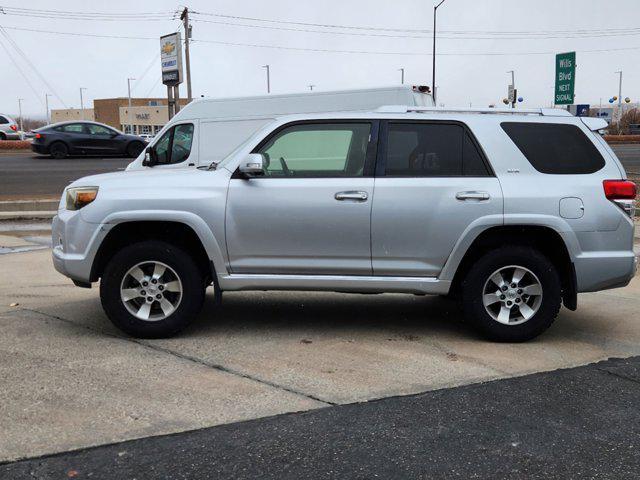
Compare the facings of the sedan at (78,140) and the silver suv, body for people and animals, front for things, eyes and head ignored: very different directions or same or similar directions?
very different directions

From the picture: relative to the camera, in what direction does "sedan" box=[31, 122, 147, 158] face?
facing to the right of the viewer

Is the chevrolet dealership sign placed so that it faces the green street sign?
no

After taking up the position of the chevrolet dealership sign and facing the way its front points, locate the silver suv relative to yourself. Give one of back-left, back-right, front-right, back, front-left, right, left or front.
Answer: front-left

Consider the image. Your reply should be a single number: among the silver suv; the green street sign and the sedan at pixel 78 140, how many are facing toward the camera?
1

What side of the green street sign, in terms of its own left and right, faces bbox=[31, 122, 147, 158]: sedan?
right

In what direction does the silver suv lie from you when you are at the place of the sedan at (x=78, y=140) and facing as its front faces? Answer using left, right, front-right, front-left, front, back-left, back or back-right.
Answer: right

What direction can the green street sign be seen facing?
toward the camera

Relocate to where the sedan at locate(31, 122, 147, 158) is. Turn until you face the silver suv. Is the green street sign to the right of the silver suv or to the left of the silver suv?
left

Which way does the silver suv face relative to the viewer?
to the viewer's left

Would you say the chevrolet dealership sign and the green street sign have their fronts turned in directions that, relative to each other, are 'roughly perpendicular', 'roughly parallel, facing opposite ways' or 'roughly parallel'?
roughly parallel

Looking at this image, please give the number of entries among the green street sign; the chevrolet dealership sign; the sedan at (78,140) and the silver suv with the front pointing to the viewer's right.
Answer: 1

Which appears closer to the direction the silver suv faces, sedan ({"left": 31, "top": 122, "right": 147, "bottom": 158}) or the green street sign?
the sedan

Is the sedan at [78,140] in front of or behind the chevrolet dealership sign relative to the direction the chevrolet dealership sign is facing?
in front

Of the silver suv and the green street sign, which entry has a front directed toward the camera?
the green street sign

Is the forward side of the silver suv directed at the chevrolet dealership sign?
no

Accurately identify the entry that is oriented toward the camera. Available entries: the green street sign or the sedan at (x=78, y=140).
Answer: the green street sign
